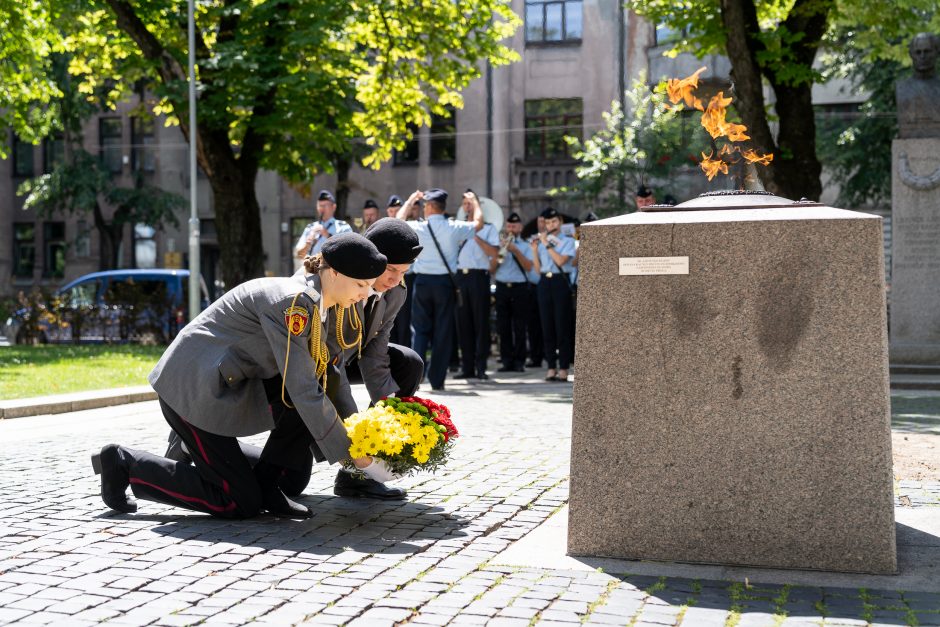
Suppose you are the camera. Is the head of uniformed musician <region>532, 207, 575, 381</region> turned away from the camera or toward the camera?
toward the camera

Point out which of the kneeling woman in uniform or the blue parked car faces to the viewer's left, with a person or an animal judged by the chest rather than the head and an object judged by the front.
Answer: the blue parked car

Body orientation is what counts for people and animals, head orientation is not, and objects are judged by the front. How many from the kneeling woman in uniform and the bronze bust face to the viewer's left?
0

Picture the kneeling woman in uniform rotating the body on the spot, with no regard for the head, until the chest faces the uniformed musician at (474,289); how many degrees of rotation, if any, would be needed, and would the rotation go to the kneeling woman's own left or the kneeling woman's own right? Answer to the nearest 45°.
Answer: approximately 90° to the kneeling woman's own left

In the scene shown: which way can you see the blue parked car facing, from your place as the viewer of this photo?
facing to the left of the viewer

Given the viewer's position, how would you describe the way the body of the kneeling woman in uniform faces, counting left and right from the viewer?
facing to the right of the viewer

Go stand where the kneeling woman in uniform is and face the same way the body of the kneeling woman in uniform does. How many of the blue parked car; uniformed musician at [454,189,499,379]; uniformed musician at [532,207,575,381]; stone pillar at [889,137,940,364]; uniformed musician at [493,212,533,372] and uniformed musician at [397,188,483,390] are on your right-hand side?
0

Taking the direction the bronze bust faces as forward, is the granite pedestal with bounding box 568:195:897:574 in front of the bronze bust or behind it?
in front

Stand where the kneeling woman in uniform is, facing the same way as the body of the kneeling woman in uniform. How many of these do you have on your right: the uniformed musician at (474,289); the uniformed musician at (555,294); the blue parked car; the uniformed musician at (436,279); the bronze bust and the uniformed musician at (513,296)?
0

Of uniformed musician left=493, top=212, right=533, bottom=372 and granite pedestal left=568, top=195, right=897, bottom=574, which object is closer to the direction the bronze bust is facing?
the granite pedestal

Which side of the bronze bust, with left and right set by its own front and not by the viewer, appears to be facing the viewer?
front

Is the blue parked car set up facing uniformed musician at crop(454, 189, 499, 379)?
no

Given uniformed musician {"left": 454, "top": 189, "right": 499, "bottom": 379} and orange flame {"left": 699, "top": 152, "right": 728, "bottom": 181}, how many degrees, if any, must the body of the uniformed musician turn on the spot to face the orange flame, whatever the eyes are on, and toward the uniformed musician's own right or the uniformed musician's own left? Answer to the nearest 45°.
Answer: approximately 45° to the uniformed musician's own left

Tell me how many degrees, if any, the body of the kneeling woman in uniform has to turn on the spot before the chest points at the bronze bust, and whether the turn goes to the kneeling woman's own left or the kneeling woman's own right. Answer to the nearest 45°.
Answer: approximately 45° to the kneeling woman's own left
